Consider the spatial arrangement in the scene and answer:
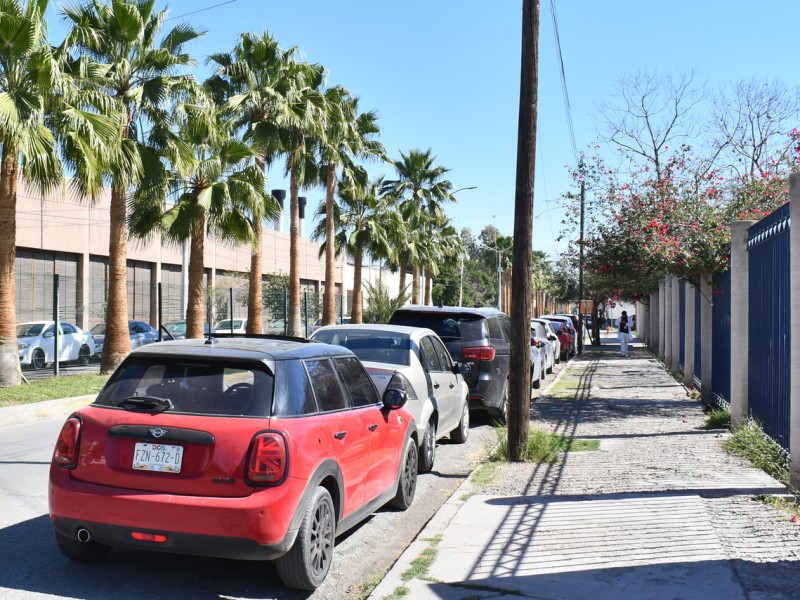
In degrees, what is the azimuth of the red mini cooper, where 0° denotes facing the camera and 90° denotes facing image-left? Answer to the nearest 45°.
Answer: approximately 225°

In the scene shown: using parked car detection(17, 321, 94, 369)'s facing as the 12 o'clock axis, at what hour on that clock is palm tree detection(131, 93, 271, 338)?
The palm tree is roughly at 8 o'clock from the parked car.

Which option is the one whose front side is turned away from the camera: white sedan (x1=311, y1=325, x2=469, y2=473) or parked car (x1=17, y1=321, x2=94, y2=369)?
the white sedan

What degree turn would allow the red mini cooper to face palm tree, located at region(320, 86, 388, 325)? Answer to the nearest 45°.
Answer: approximately 45° to its left

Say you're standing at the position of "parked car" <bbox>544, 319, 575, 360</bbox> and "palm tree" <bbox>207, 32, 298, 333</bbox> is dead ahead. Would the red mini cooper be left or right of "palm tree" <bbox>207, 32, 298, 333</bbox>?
left

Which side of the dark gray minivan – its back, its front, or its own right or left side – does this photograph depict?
back

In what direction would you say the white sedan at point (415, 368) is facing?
away from the camera

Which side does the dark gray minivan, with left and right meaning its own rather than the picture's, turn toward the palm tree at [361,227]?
front

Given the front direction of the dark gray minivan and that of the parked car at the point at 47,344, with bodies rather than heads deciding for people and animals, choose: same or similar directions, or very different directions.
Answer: very different directions

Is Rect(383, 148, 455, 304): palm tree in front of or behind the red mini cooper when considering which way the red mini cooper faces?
in front

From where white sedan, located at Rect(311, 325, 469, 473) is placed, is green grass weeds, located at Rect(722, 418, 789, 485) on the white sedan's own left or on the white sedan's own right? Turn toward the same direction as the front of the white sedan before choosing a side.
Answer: on the white sedan's own right

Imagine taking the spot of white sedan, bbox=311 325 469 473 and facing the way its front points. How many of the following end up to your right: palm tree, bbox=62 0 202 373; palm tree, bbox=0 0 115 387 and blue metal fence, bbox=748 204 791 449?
1

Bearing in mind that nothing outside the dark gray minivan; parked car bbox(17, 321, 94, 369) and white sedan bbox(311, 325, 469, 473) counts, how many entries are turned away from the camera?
2
